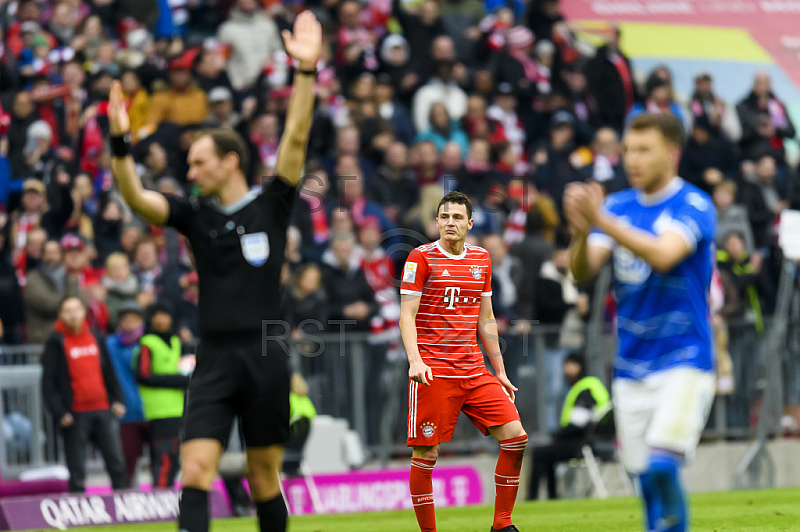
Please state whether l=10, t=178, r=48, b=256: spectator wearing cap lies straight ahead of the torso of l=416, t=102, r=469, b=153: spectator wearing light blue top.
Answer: no

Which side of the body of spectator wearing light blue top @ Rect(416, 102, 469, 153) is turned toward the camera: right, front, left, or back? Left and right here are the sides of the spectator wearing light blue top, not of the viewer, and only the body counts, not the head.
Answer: front

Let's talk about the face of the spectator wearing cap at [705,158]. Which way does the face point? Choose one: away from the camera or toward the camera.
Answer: toward the camera

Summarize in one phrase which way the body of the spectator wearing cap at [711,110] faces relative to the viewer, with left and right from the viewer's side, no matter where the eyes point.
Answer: facing the viewer

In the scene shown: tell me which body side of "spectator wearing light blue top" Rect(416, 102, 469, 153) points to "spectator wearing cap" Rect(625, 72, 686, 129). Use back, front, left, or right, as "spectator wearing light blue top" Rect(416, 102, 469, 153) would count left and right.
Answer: left

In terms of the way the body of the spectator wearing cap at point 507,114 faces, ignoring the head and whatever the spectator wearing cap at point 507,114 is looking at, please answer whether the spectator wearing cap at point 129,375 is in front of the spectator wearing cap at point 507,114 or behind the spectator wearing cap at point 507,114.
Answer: in front

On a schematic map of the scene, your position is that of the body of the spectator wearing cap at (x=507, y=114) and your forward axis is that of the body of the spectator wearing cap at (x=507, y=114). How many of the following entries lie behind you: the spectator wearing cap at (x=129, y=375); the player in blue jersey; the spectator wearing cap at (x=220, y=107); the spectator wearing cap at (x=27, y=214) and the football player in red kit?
0

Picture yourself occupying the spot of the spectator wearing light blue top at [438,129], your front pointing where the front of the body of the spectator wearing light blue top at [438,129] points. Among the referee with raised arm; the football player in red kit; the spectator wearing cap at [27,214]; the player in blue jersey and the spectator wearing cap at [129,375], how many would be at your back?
0

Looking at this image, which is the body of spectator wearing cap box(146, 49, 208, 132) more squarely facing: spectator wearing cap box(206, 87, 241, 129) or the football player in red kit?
the football player in red kit

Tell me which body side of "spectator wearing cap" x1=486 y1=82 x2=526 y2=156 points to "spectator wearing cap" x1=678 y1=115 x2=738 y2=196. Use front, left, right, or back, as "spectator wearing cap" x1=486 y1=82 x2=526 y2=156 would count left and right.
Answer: left

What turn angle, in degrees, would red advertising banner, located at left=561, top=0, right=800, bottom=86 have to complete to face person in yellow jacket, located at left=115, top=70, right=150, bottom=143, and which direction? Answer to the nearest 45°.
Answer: approximately 45° to its right

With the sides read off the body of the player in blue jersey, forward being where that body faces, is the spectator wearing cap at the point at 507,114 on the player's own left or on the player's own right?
on the player's own right

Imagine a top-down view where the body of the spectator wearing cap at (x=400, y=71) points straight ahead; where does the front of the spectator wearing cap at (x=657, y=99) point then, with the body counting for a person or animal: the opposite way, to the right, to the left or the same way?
the same way

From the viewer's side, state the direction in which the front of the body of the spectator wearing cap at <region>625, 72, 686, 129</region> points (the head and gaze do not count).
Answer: toward the camera

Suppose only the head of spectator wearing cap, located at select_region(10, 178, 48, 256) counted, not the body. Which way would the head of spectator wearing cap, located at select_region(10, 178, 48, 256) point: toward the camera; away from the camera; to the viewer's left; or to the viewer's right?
toward the camera
